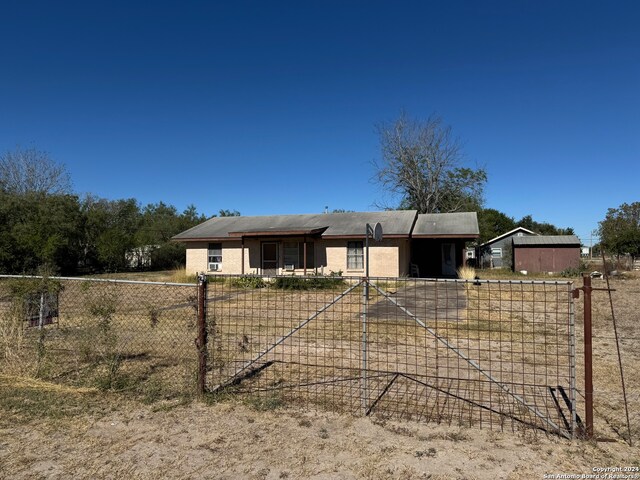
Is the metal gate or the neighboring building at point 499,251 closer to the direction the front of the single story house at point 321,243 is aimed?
the metal gate

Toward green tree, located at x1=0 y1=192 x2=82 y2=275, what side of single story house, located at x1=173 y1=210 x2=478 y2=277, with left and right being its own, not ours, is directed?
right

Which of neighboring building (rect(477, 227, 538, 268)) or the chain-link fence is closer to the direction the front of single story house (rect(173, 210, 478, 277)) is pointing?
the chain-link fence

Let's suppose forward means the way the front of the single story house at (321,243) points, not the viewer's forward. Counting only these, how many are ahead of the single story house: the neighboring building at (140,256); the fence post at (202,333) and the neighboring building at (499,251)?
1

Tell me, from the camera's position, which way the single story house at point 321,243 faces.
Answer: facing the viewer

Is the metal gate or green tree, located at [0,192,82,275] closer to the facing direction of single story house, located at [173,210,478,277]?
the metal gate

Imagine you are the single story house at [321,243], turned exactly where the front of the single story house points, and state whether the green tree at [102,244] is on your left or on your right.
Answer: on your right

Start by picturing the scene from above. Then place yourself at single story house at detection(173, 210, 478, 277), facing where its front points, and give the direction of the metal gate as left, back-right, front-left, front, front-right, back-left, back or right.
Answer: front

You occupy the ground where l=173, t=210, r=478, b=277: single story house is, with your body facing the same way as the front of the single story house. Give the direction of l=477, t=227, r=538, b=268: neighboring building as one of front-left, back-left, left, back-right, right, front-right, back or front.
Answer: back-left

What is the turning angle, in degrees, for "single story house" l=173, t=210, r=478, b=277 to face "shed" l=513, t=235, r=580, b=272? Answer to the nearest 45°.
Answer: approximately 135° to its left

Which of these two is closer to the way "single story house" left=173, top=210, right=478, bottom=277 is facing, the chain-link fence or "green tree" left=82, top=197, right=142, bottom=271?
the chain-link fence

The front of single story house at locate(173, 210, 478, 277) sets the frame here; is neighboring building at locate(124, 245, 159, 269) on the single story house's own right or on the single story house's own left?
on the single story house's own right

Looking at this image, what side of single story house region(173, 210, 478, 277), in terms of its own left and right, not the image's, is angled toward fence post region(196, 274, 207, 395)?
front

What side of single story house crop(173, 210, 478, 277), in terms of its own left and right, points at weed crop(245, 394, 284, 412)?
front

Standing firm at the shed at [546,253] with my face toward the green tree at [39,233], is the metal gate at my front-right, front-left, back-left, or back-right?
front-left
